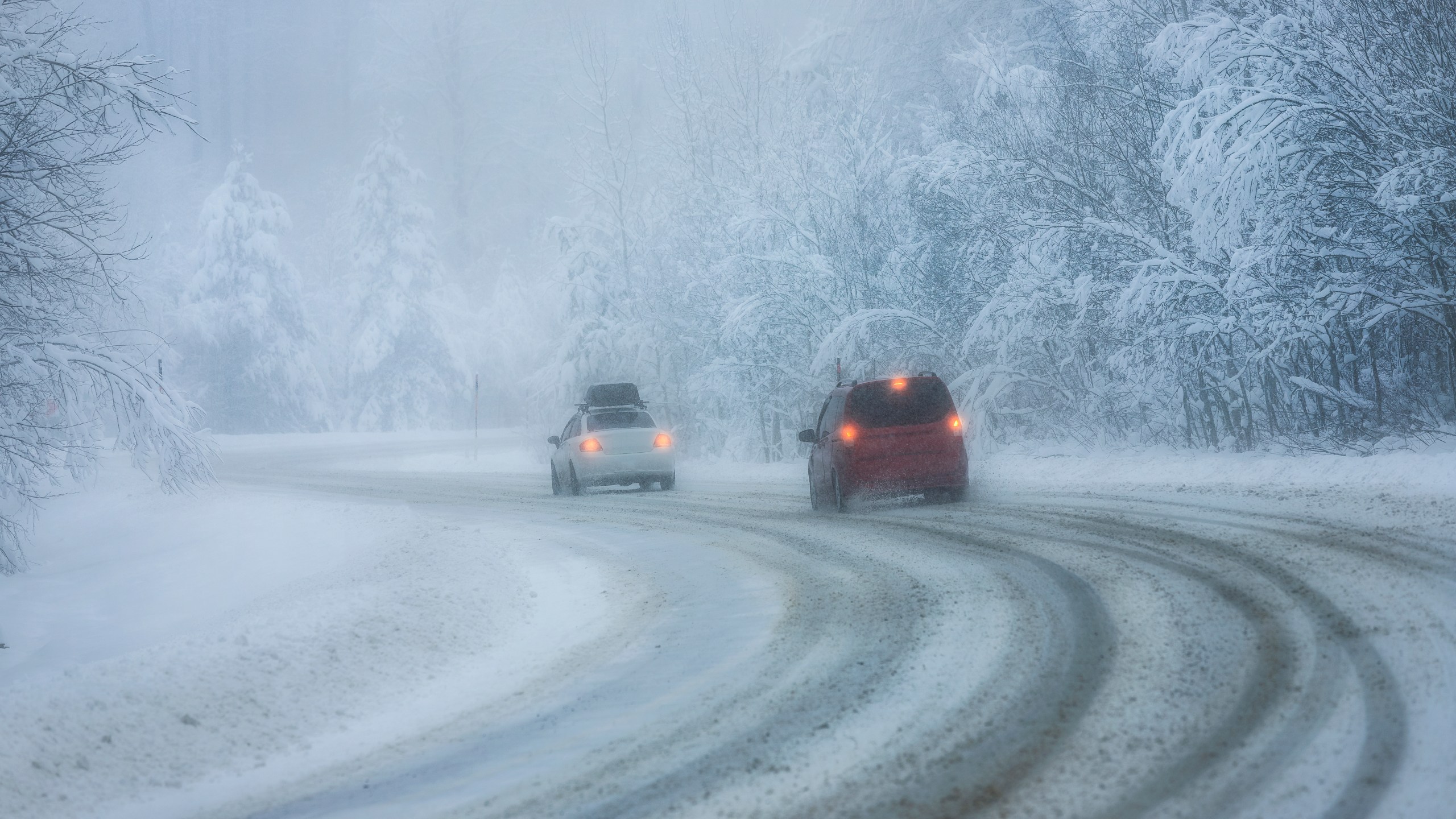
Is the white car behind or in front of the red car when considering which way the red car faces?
in front

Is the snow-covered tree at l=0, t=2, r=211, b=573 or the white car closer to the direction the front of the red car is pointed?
the white car

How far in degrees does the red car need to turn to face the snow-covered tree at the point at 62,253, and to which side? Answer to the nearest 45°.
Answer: approximately 90° to its left

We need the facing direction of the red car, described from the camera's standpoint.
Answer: facing away from the viewer
